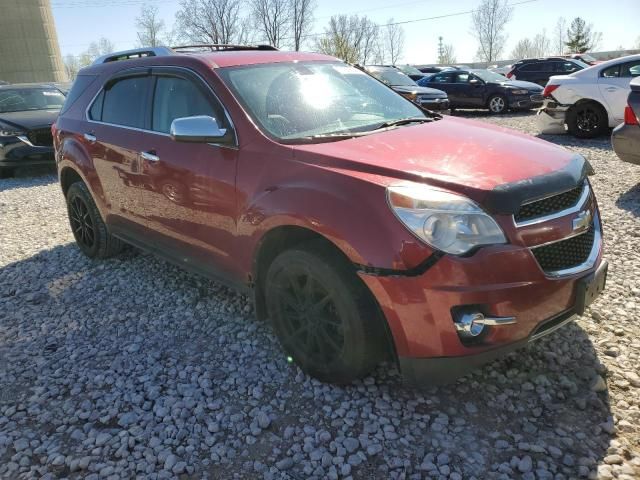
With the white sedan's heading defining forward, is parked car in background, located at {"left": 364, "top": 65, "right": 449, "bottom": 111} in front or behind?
behind

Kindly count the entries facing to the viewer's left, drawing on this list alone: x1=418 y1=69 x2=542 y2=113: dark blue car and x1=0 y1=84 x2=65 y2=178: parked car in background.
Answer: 0

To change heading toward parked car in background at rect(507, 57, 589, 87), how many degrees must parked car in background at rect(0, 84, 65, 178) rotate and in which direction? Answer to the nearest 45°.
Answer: approximately 45° to its left

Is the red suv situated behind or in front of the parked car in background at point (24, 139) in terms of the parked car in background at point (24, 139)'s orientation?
in front

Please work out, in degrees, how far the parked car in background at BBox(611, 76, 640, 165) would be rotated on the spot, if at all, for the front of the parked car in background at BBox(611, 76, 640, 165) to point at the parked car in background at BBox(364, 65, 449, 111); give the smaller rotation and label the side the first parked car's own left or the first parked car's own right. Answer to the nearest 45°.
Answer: approximately 90° to the first parked car's own left

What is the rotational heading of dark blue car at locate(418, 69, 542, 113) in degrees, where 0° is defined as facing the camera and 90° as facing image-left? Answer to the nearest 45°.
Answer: approximately 315°

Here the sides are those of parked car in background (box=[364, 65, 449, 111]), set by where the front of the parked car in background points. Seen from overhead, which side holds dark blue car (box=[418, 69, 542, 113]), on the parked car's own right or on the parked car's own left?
on the parked car's own left

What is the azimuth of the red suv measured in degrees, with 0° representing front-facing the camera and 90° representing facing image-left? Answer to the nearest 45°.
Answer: approximately 315°

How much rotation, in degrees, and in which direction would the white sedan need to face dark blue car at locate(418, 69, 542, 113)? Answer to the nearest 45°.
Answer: approximately 135° to its left

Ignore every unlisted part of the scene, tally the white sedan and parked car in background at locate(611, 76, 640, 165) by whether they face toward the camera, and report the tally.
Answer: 0

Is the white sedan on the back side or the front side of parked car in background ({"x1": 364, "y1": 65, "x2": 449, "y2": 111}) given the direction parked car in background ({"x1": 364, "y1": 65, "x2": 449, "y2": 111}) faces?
on the front side

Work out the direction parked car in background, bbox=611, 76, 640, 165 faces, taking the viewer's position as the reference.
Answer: facing away from the viewer and to the right of the viewer

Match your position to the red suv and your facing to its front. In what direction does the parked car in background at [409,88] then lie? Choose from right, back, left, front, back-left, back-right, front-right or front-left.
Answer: back-left

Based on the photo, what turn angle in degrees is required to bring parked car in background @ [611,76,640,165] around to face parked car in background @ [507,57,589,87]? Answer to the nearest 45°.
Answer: approximately 45° to its left

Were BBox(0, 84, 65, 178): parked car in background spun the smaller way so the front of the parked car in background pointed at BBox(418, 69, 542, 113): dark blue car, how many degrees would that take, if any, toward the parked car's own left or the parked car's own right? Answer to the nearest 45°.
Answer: approximately 45° to the parked car's own left

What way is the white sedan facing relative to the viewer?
to the viewer's right
